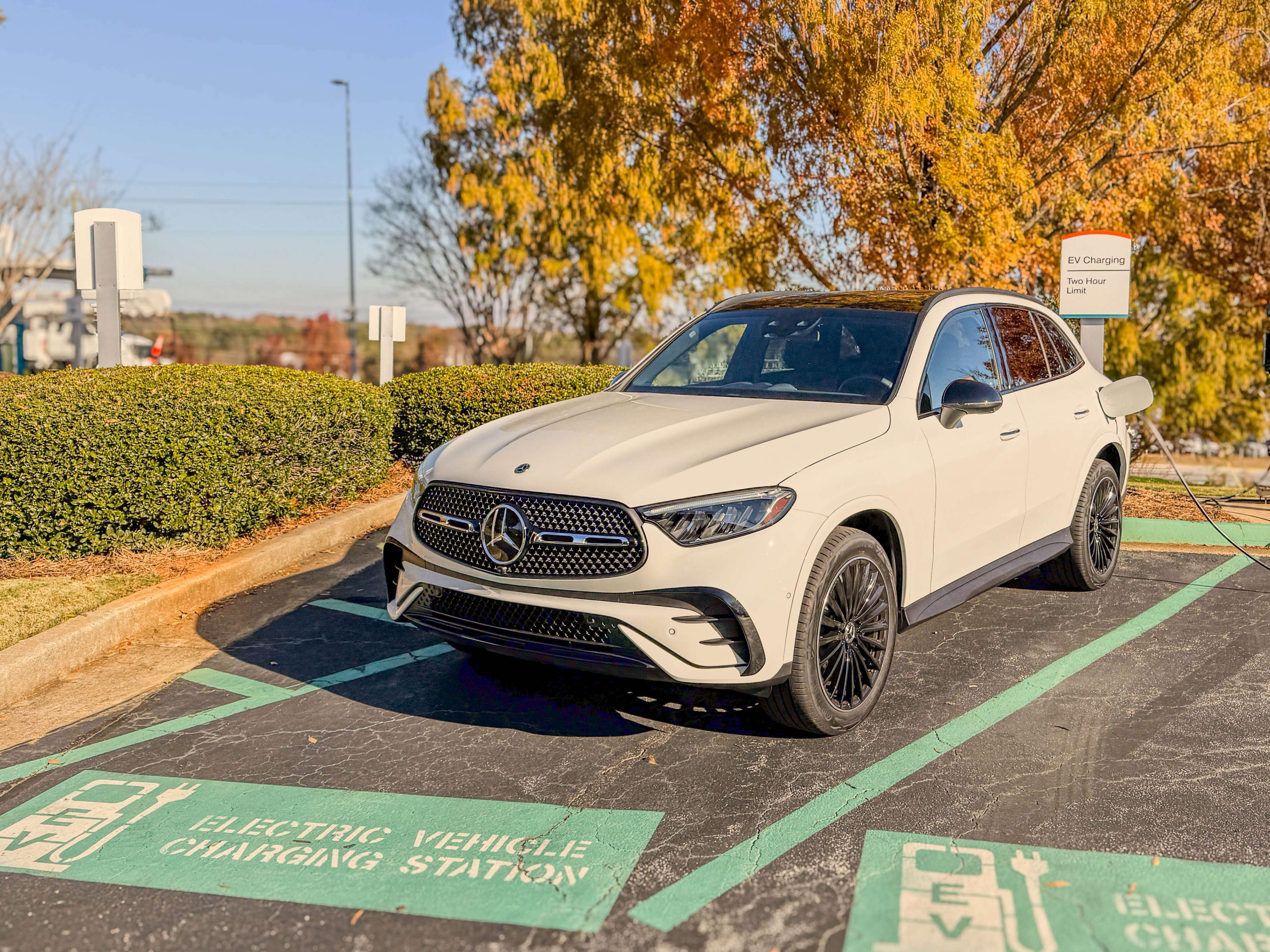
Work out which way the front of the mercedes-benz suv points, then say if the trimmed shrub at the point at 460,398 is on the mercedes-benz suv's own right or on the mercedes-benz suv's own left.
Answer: on the mercedes-benz suv's own right

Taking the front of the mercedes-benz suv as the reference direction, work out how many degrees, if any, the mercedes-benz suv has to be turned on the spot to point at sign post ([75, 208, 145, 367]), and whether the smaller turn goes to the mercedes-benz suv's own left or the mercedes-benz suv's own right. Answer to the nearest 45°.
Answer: approximately 90° to the mercedes-benz suv's own right

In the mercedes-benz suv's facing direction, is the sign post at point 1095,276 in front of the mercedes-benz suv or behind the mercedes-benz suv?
behind

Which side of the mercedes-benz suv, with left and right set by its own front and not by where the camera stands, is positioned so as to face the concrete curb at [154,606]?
right

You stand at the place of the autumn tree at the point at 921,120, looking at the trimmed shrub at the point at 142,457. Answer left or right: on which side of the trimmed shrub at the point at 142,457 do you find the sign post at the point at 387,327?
right

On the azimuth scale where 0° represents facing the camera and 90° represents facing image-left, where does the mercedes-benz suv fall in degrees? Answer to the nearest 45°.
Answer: approximately 45°

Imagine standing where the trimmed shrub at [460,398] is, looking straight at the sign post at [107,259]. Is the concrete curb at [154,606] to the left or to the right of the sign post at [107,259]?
left

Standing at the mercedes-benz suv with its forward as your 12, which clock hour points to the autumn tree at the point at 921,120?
The autumn tree is roughly at 5 o'clock from the mercedes-benz suv.
